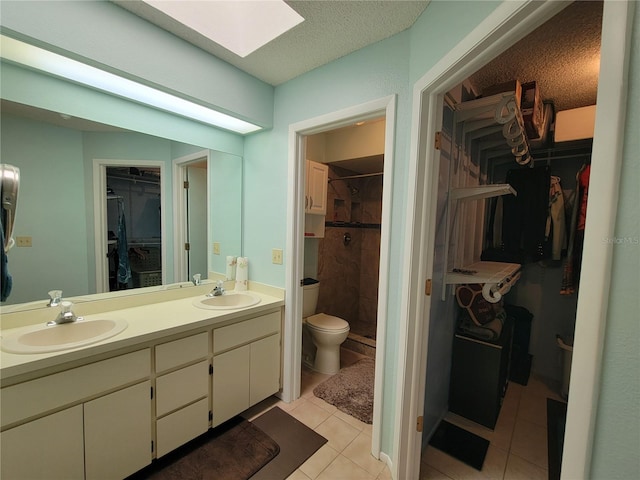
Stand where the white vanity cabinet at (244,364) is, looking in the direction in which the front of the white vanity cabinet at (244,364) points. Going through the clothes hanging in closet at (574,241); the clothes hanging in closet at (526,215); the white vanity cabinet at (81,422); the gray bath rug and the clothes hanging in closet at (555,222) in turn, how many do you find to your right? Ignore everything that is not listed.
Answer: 1

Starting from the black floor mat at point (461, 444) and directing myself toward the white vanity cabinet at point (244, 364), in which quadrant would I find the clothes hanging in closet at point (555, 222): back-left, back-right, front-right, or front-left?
back-right

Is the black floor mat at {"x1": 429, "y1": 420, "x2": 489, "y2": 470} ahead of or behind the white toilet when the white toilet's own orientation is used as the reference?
ahead

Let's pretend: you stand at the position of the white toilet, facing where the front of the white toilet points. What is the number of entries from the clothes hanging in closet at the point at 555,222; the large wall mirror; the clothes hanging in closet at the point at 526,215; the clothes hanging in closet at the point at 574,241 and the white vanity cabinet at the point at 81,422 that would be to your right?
2

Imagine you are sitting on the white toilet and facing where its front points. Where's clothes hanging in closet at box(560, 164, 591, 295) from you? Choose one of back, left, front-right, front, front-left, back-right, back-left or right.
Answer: front-left

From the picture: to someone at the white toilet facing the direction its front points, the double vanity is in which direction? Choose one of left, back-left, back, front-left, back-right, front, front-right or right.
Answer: right

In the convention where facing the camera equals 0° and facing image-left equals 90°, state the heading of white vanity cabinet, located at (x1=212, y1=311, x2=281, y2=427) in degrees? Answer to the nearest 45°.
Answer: approximately 315°

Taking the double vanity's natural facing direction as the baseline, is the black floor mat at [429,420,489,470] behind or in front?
in front

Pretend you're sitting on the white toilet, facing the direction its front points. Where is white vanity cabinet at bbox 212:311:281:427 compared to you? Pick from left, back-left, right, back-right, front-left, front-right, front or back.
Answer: right

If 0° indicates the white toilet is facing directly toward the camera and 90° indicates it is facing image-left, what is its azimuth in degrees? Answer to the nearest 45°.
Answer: approximately 315°

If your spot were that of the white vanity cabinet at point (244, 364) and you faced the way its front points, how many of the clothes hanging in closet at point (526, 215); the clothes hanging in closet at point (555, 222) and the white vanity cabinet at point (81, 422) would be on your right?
1

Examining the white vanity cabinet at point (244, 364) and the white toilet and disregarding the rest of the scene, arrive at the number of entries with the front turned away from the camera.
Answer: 0

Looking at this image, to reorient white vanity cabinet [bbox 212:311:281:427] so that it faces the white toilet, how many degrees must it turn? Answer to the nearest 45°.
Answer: approximately 90° to its left

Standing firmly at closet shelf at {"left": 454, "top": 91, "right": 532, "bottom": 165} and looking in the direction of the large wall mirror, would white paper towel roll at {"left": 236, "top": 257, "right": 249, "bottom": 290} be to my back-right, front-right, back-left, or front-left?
front-right
